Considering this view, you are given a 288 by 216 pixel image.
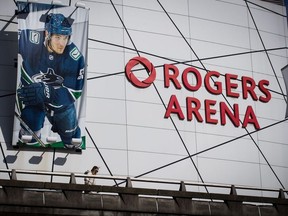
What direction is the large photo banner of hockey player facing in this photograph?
toward the camera
